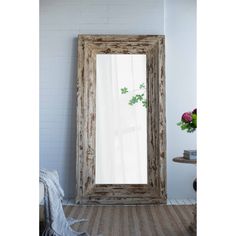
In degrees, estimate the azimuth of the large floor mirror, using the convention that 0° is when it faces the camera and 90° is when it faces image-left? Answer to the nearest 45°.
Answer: approximately 0°

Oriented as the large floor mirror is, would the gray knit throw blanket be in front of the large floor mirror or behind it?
in front
